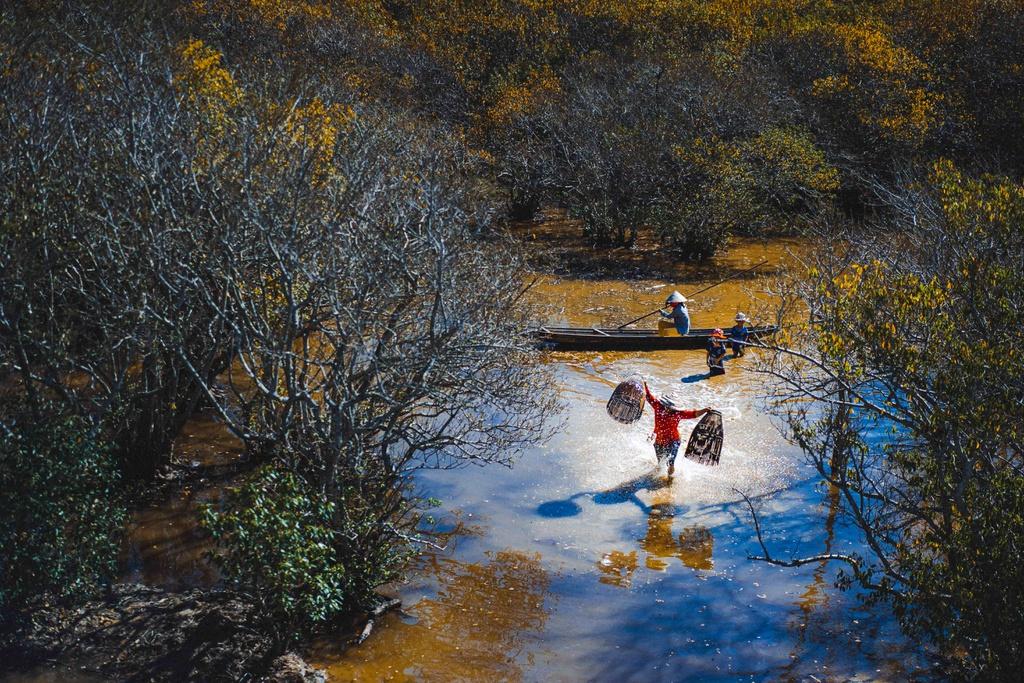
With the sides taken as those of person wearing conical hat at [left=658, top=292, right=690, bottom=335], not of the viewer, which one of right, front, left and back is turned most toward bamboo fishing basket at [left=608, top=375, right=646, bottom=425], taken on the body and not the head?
left

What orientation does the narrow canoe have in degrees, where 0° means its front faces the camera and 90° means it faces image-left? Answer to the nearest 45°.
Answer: approximately 90°

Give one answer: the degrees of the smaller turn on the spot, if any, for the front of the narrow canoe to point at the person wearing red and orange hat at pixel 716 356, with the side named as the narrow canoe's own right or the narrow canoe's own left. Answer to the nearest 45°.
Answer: approximately 135° to the narrow canoe's own left

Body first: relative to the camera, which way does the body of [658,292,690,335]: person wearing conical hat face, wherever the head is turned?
to the viewer's left

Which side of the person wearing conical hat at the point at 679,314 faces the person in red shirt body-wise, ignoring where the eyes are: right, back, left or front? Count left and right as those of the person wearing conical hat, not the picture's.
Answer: left

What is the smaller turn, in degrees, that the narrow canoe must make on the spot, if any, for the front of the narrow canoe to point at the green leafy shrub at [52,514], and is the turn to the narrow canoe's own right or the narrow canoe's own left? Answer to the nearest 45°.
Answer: approximately 90° to the narrow canoe's own left

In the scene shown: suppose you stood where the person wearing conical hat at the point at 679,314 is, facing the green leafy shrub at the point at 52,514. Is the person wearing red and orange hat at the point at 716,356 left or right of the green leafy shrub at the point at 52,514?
left

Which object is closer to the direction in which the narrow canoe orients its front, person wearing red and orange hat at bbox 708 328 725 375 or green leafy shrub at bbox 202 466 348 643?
the green leafy shrub
